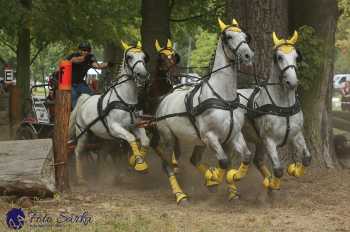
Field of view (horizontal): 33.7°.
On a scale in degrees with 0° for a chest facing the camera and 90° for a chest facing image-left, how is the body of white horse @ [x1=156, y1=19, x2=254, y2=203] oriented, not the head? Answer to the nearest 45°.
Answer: approximately 315°

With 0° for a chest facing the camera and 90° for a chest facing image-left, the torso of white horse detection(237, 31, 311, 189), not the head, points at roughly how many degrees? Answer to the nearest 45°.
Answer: approximately 315°

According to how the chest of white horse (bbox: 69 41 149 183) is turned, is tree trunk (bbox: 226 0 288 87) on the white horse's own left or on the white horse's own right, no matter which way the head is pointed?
on the white horse's own left

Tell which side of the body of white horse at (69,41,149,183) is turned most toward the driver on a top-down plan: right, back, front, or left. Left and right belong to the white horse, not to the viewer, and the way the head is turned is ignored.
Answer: back

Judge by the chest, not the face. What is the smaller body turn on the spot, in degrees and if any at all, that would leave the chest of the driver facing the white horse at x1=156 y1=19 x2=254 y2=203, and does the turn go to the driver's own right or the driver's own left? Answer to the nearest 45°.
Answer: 0° — they already face it

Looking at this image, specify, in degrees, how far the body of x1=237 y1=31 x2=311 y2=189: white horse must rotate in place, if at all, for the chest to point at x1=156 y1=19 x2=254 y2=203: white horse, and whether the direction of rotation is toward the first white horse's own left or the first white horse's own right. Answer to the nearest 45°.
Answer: approximately 135° to the first white horse's own right

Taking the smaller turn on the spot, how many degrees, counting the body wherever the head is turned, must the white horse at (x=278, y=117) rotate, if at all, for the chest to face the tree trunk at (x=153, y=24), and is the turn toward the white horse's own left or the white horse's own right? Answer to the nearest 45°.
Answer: approximately 180°

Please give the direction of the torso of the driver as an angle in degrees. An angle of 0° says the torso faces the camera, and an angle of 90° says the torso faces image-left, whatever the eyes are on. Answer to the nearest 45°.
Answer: approximately 315°

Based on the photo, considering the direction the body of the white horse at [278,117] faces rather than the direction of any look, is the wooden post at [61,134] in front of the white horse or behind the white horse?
behind
